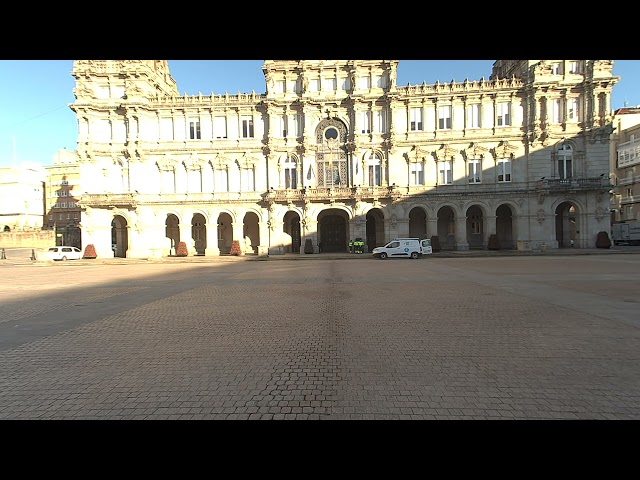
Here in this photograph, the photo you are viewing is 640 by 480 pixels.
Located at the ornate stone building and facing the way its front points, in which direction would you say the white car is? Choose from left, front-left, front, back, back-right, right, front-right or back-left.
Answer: right

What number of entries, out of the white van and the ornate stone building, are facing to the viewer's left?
1

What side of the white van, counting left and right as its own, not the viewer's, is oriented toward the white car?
front

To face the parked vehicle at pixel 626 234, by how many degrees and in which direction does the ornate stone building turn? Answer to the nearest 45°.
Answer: approximately 90° to its left

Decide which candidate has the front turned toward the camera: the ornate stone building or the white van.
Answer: the ornate stone building

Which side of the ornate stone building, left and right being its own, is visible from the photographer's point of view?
front

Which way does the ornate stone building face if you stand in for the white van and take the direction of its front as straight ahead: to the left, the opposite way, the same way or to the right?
to the left

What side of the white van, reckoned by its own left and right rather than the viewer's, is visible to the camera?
left

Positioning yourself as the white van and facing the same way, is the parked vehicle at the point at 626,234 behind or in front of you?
behind
